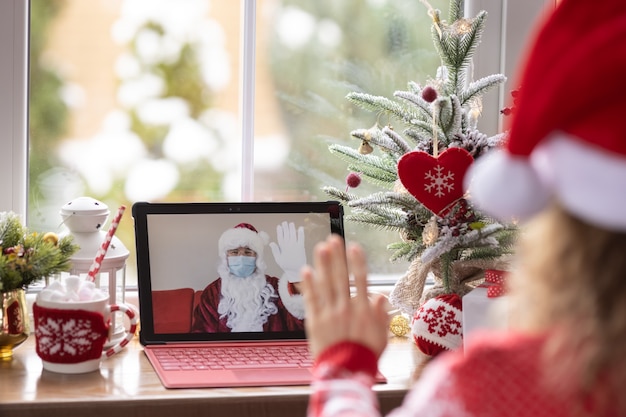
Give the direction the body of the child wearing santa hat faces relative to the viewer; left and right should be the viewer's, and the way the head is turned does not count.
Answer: facing away from the viewer and to the left of the viewer

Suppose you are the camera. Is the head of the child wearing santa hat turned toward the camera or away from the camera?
away from the camera
